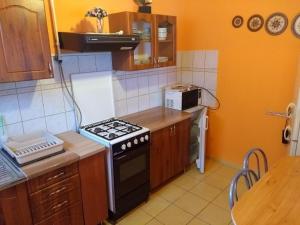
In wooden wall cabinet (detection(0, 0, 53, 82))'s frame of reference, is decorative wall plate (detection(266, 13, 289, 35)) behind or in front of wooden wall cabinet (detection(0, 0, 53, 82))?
in front

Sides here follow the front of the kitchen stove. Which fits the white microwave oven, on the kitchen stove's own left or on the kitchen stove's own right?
on the kitchen stove's own left

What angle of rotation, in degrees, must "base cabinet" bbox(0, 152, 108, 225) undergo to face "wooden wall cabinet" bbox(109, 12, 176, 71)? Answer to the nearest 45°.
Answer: approximately 90° to its left

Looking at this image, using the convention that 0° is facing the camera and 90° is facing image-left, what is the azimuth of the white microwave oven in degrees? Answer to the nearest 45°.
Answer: approximately 315°

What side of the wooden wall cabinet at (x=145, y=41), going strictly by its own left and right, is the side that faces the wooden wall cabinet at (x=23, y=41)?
right

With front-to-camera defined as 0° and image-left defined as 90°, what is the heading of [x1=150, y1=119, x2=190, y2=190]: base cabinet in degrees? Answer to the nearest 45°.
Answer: approximately 315°

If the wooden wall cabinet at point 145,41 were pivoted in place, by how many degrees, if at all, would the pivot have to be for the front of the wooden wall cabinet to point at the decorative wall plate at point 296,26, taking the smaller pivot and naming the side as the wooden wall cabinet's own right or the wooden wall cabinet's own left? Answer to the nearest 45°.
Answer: approximately 45° to the wooden wall cabinet's own left

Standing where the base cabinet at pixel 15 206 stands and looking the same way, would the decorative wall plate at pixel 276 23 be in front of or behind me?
in front

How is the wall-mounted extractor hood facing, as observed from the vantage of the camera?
facing the viewer and to the right of the viewer
